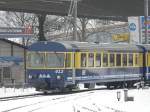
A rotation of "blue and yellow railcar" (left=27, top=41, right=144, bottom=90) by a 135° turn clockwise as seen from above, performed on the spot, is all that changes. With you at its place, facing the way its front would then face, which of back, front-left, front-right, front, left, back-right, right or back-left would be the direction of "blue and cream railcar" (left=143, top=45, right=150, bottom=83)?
front-right

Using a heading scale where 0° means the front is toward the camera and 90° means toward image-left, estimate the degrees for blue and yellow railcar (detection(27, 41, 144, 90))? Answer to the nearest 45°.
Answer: approximately 45°
